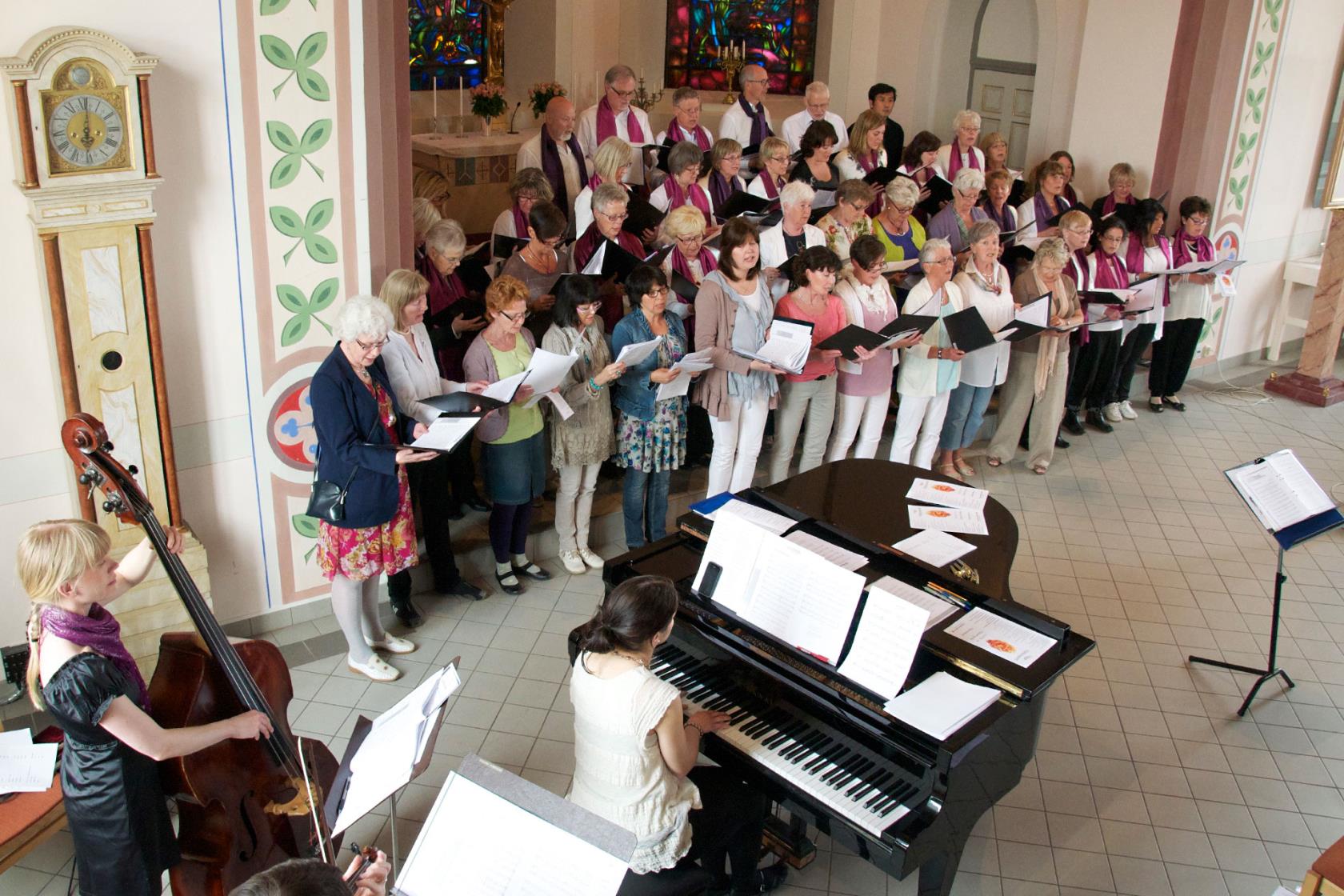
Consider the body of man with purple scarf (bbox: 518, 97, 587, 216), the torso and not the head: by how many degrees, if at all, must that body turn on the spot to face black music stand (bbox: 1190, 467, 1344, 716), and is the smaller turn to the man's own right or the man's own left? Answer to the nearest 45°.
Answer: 0° — they already face it

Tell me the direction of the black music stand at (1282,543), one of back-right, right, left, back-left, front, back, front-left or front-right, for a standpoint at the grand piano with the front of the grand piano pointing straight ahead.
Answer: back

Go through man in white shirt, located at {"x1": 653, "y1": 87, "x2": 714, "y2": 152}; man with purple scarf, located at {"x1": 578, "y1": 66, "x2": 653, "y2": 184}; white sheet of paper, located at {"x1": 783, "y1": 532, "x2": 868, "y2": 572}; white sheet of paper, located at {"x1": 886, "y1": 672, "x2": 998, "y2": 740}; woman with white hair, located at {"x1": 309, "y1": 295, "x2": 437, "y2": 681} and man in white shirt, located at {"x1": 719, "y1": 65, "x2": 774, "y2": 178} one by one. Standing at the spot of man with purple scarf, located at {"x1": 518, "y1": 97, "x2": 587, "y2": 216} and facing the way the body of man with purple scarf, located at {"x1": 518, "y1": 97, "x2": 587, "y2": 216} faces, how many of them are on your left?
3

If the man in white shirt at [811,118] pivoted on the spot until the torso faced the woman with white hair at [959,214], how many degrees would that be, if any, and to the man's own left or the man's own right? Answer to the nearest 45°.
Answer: approximately 45° to the man's own left

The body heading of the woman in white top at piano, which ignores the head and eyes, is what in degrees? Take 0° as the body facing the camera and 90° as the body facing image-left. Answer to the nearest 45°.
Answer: approximately 225°

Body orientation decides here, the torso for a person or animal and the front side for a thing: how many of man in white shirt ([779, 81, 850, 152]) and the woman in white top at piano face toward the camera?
1

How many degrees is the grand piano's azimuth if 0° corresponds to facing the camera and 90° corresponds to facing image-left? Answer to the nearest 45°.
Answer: approximately 45°

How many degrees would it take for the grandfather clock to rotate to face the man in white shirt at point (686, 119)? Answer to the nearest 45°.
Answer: approximately 135° to its left
